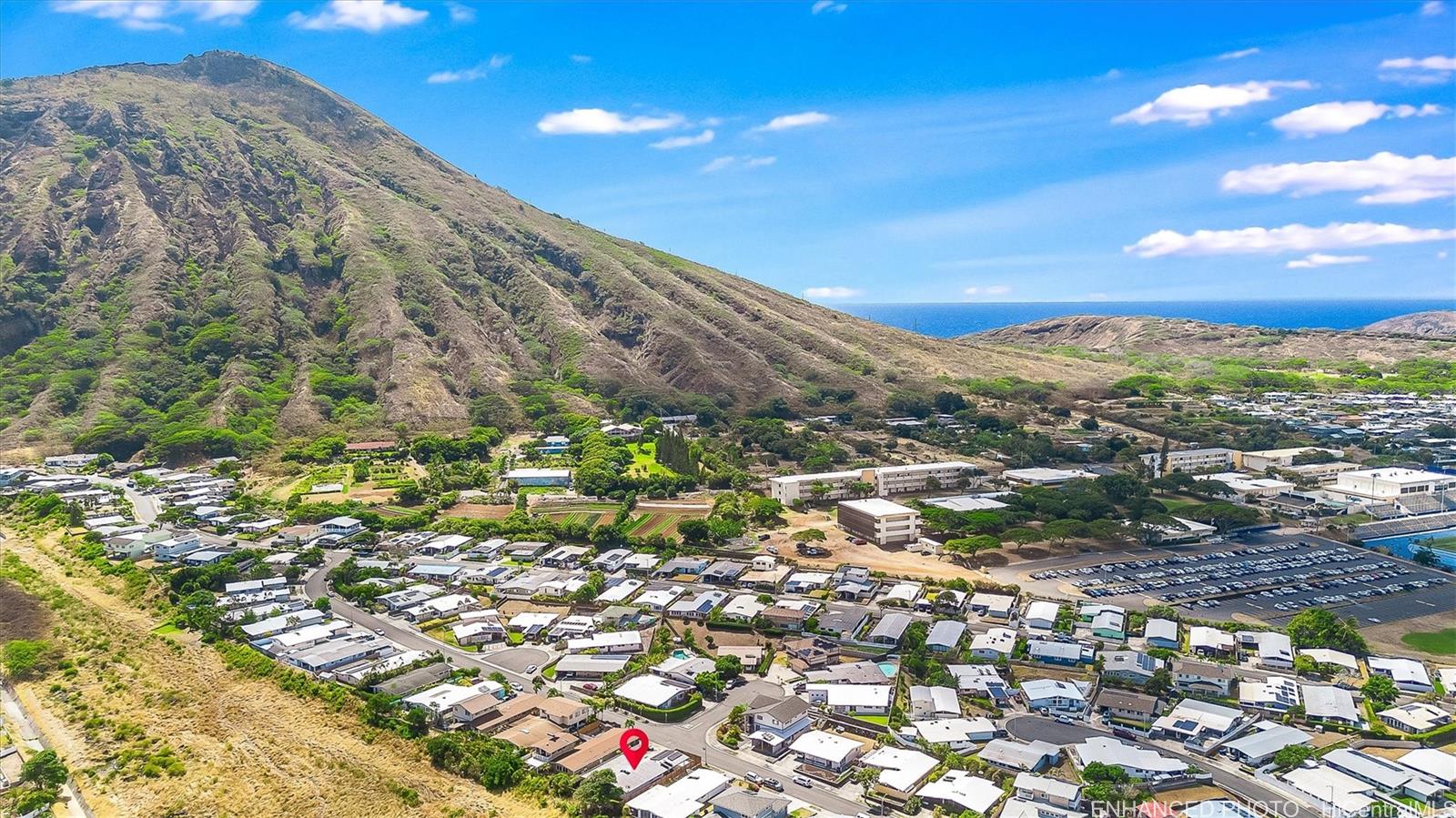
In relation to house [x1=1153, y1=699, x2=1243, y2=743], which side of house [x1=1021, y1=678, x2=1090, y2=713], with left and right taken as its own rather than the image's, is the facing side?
left

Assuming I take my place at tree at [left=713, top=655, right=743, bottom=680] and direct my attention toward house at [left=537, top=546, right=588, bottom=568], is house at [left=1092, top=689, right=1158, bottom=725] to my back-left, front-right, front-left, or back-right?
back-right

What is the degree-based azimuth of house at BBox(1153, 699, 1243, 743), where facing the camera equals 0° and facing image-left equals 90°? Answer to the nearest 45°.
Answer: approximately 45°

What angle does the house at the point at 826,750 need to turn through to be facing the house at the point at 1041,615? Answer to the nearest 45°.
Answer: approximately 180°

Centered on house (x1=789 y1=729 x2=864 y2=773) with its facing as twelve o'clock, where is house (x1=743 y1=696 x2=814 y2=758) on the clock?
house (x1=743 y1=696 x2=814 y2=758) is roughly at 3 o'clock from house (x1=789 y1=729 x2=864 y2=773).

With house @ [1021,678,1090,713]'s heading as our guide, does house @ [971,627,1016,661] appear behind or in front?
behind

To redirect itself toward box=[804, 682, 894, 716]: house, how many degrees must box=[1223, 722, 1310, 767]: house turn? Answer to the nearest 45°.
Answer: approximately 45° to its right

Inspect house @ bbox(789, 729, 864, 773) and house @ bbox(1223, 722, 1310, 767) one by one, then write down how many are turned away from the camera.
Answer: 0

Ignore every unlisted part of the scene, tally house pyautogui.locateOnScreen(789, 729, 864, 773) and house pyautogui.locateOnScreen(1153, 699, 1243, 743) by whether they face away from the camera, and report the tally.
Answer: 0

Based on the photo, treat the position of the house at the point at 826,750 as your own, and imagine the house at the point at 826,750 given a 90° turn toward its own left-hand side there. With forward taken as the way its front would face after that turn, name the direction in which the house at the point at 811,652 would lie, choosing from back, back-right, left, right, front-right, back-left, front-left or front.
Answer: back-left

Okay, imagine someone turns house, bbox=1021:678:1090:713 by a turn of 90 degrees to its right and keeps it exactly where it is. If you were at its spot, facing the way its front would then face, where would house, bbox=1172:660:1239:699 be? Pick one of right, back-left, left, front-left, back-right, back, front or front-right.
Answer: back-right
